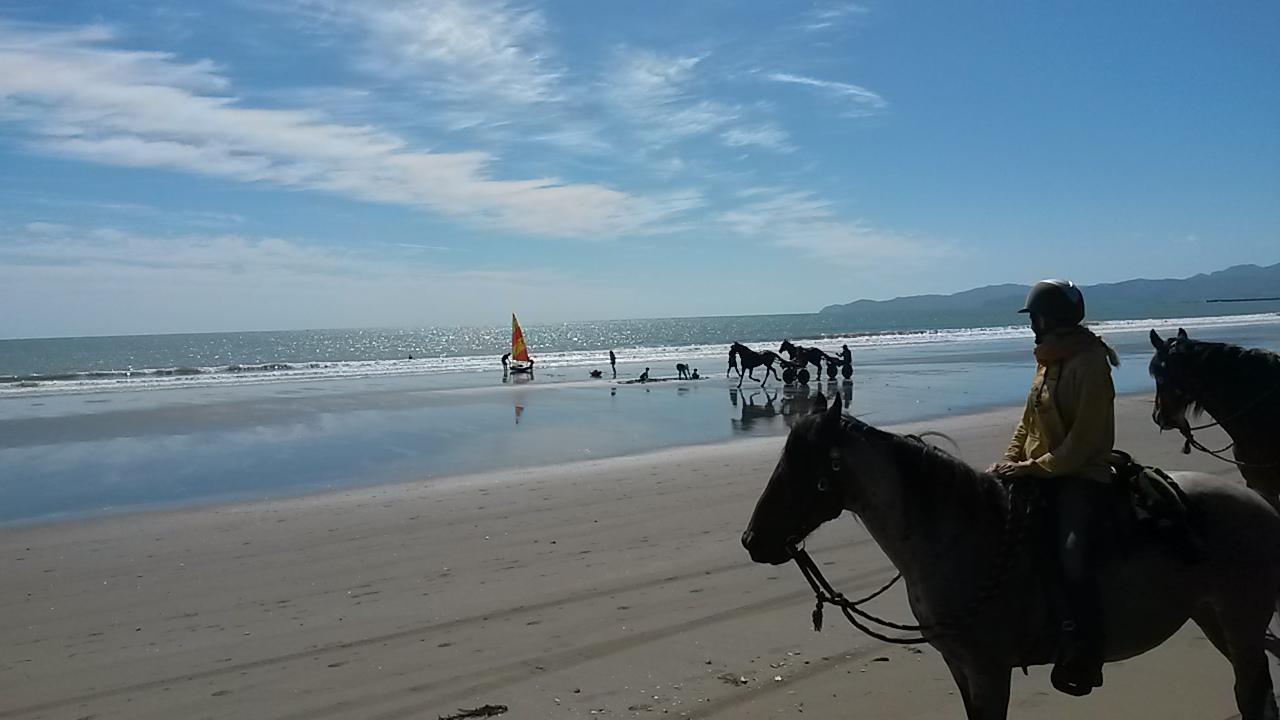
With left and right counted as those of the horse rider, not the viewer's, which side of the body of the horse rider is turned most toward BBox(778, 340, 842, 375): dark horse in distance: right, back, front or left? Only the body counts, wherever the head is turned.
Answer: right

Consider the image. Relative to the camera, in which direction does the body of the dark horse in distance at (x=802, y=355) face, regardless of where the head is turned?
to the viewer's left

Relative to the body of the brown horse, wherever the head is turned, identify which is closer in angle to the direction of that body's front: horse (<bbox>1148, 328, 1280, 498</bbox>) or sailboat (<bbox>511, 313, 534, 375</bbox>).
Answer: the sailboat

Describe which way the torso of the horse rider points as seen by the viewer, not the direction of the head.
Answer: to the viewer's left

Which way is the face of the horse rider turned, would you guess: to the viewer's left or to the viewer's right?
to the viewer's left

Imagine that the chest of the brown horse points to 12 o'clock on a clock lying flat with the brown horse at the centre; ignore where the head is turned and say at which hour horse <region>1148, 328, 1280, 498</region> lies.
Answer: The horse is roughly at 4 o'clock from the brown horse.

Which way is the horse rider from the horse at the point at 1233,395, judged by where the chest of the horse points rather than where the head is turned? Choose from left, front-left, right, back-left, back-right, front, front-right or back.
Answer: left

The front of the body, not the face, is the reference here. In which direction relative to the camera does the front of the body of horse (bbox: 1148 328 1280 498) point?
to the viewer's left

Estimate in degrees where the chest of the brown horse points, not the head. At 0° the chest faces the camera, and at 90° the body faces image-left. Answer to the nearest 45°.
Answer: approximately 90°

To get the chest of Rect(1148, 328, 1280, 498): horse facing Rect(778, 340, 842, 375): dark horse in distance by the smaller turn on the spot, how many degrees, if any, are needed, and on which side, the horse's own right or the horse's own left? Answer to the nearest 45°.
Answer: approximately 45° to the horse's own right
